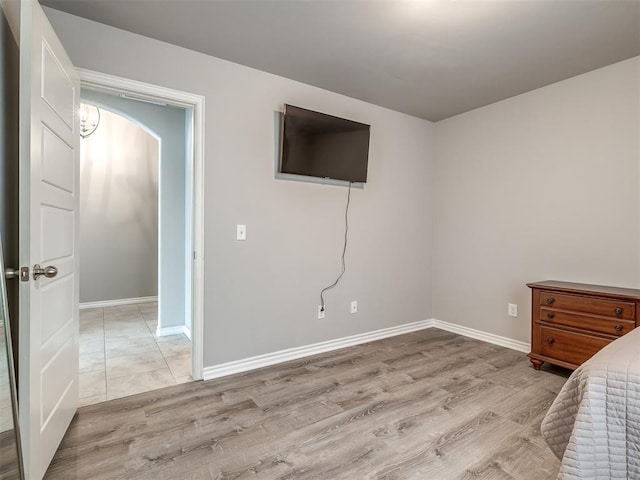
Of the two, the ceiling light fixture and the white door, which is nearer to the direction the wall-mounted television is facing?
the white door

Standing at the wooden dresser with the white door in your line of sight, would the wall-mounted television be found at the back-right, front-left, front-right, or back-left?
front-right

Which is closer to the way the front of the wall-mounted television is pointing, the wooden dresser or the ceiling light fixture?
the wooden dresser

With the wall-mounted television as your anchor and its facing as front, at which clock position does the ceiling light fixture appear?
The ceiling light fixture is roughly at 5 o'clock from the wall-mounted television.

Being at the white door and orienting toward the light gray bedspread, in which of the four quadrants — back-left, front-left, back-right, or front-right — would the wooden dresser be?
front-left

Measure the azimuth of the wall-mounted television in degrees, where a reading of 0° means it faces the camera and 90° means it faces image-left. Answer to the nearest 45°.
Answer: approximately 315°

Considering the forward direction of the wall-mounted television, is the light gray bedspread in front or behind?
in front

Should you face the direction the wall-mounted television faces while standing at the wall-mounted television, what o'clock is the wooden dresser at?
The wooden dresser is roughly at 11 o'clock from the wall-mounted television.

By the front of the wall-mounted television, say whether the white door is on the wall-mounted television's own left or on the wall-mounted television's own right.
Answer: on the wall-mounted television's own right

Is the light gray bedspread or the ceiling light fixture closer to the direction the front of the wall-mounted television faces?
the light gray bedspread

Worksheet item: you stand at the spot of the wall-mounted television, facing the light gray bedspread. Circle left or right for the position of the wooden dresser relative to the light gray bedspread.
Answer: left
